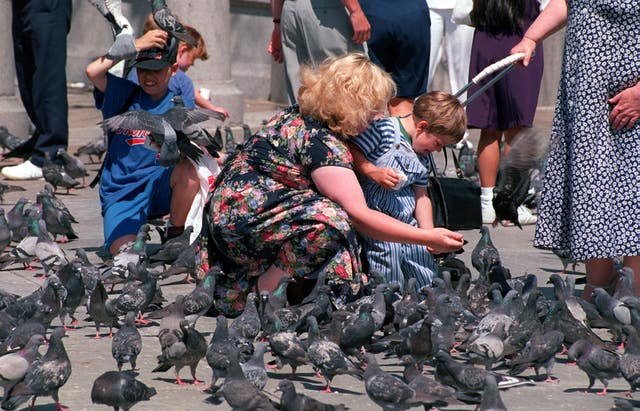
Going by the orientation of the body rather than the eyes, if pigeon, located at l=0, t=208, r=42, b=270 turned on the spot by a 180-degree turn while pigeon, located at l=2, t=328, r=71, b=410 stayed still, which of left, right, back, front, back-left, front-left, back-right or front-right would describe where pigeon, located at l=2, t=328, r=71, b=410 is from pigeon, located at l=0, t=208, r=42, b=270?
left

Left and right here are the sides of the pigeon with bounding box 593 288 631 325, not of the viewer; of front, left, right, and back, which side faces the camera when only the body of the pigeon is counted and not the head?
left

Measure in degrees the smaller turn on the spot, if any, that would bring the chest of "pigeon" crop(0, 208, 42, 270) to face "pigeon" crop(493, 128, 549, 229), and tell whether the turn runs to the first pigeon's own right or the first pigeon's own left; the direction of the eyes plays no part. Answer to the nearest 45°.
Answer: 0° — it already faces it

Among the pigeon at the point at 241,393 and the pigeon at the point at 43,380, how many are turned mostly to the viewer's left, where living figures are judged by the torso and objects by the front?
1

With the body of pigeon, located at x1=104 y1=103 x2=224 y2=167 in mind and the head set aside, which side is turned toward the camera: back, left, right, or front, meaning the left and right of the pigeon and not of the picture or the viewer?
back

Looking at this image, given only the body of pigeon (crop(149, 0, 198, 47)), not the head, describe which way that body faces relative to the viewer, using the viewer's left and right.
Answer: facing away from the viewer and to the left of the viewer

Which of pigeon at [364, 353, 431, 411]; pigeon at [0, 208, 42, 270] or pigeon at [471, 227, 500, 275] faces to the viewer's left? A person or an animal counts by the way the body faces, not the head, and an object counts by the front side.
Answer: pigeon at [364, 353, 431, 411]

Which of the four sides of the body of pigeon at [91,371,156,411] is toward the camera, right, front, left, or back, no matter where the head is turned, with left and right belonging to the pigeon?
left
